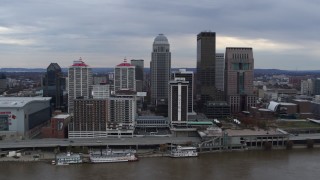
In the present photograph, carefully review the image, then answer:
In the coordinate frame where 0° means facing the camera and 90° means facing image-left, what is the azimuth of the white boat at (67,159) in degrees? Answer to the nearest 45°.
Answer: approximately 90°

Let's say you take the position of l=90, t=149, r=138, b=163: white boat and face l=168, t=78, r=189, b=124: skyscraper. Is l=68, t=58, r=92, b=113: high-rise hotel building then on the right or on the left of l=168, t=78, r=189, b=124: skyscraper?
left

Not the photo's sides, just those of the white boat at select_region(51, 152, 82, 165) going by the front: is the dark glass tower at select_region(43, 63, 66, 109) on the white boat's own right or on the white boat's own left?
on the white boat's own right

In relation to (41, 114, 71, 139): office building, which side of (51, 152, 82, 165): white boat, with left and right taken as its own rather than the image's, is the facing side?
right
